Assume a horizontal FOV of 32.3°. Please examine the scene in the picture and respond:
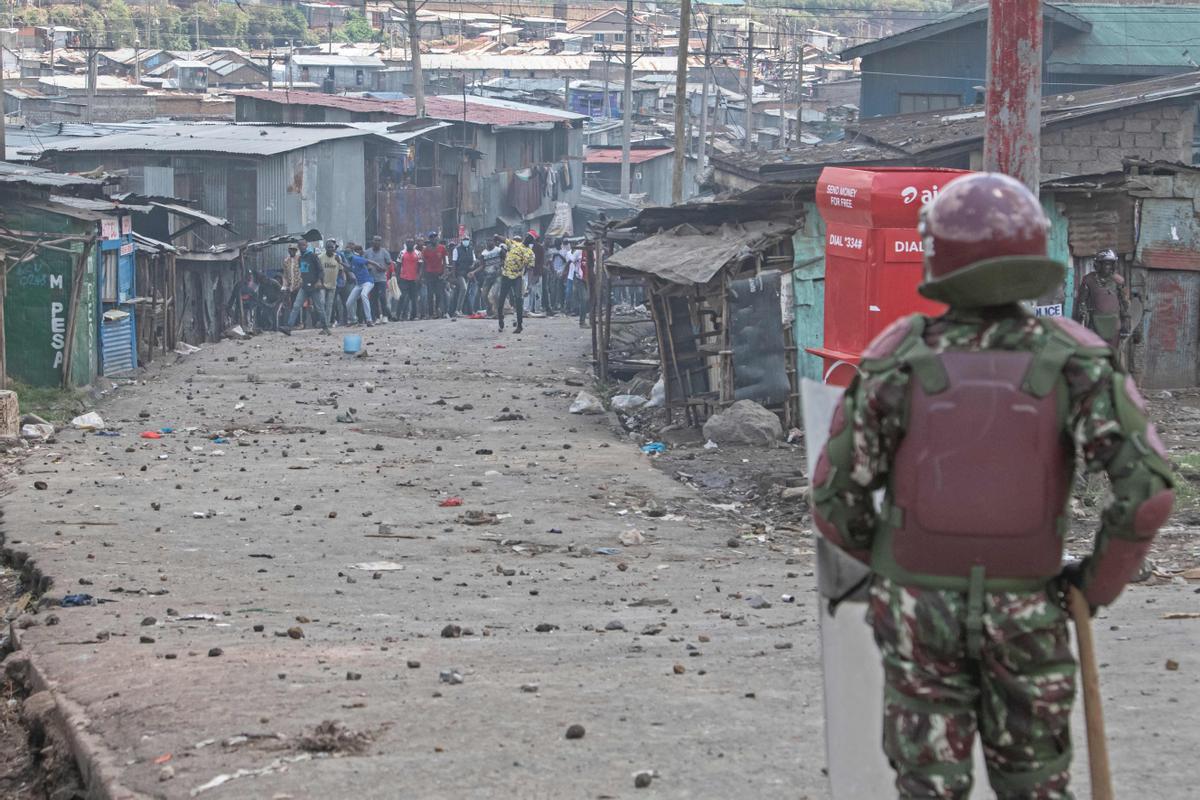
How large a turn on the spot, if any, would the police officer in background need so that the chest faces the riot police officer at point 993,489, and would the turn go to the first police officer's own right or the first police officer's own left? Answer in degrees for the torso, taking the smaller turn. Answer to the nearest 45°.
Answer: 0° — they already face them

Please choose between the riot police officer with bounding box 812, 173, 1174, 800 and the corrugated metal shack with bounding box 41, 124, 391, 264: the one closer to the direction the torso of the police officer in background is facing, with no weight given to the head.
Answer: the riot police officer

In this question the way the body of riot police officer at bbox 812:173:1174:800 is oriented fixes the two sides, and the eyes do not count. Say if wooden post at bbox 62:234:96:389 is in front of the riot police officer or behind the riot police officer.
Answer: in front

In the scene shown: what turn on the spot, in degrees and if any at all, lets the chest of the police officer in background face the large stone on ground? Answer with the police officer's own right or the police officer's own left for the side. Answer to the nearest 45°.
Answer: approximately 45° to the police officer's own right

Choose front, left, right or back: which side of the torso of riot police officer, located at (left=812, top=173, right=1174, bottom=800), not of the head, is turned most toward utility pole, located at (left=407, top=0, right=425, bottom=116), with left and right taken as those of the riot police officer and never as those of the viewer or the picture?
front

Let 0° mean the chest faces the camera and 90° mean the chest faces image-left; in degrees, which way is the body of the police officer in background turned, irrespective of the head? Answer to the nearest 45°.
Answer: approximately 0°

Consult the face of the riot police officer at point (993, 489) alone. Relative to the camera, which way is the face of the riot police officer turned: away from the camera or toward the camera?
away from the camera

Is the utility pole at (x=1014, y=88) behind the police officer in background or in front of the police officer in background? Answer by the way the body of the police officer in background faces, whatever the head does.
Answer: in front

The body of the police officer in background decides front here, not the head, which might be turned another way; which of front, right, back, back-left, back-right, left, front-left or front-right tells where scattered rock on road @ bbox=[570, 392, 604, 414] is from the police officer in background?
right

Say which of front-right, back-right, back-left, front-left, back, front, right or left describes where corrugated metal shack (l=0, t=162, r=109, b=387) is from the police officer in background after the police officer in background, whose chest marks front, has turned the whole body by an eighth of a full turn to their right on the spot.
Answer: front-right

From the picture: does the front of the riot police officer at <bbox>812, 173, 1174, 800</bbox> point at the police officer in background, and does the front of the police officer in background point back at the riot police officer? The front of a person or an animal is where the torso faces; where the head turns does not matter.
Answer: yes

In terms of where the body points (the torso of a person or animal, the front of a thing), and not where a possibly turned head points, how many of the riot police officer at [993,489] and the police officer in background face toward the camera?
1

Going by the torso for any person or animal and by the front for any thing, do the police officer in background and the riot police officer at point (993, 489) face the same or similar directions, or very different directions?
very different directions

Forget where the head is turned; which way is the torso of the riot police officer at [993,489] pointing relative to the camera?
away from the camera

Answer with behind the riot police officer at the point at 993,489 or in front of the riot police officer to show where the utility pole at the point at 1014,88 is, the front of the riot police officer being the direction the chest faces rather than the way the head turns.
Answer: in front
